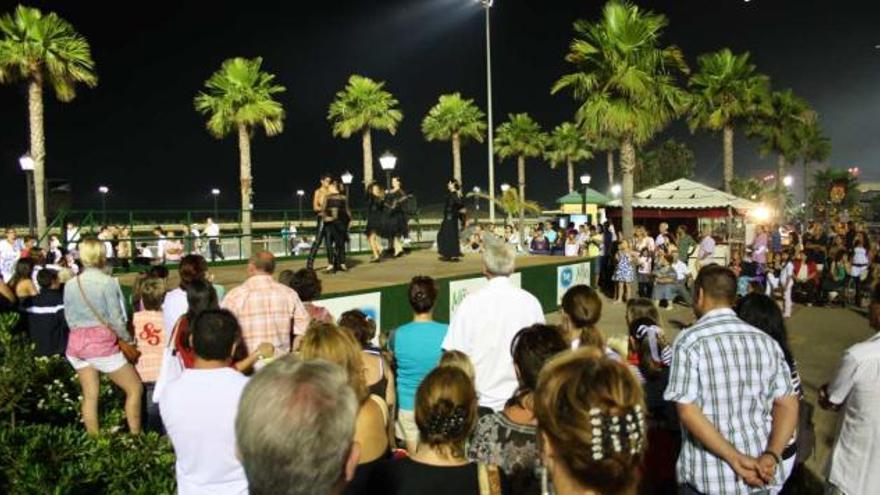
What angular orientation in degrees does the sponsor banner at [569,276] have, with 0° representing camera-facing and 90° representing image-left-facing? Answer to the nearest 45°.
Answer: approximately 315°

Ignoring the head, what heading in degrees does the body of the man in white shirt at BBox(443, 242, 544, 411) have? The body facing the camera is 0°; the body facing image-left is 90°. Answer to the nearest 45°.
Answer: approximately 180°

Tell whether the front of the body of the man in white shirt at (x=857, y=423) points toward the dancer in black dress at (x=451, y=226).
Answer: yes

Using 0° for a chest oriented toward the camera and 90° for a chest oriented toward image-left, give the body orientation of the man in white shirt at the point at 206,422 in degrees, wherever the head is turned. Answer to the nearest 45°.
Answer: approximately 180°

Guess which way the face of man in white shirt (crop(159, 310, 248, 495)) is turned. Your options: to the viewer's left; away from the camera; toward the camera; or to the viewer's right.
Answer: away from the camera

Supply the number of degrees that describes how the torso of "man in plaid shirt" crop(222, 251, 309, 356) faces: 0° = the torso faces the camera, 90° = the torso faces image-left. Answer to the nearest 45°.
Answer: approximately 180°

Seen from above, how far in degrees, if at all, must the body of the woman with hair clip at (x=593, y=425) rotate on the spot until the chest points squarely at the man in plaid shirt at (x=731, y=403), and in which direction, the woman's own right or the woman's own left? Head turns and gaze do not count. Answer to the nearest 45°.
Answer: approximately 90° to the woman's own right

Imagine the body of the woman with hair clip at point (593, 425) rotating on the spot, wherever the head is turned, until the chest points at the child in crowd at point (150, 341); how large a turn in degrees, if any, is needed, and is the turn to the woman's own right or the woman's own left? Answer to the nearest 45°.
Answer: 0° — they already face them

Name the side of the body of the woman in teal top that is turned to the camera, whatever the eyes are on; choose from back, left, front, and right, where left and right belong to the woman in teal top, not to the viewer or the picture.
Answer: back

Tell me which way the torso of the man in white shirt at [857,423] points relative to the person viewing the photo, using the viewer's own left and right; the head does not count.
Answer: facing away from the viewer and to the left of the viewer

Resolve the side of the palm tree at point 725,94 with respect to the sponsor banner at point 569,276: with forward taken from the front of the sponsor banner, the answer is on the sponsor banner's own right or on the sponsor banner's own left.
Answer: on the sponsor banner's own left

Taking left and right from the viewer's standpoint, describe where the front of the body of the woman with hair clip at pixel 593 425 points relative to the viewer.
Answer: facing away from the viewer and to the left of the viewer

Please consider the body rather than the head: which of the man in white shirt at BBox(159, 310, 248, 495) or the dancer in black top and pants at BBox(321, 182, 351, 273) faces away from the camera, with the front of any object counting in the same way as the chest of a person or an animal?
the man in white shirt

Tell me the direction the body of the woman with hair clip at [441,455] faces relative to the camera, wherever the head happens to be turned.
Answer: away from the camera
